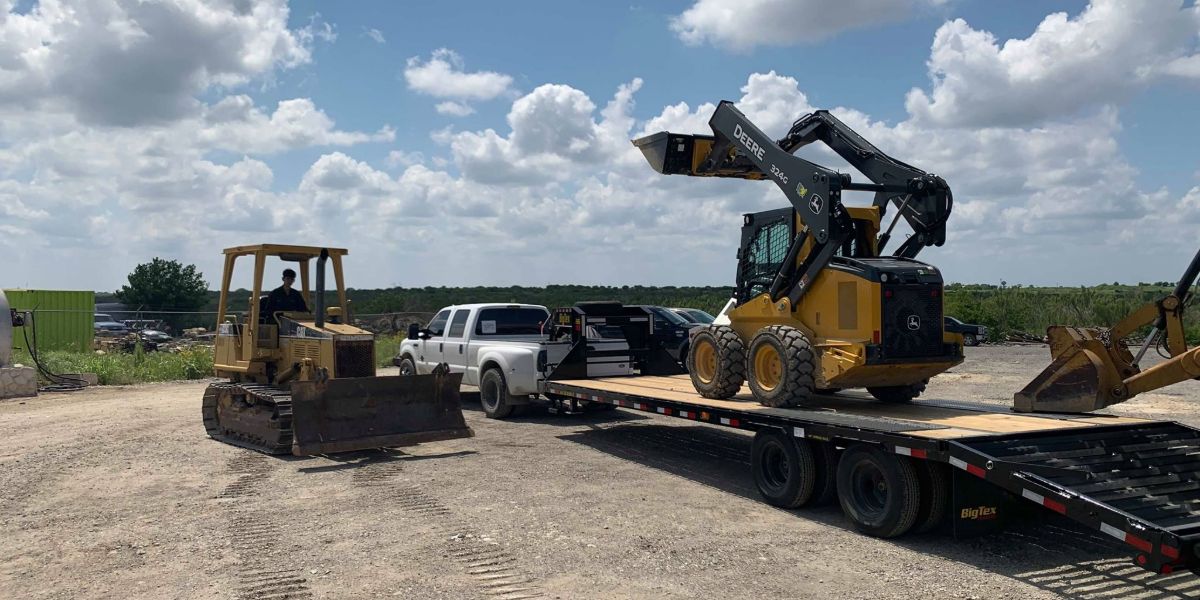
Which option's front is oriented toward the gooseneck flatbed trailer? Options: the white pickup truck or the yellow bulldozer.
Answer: the yellow bulldozer

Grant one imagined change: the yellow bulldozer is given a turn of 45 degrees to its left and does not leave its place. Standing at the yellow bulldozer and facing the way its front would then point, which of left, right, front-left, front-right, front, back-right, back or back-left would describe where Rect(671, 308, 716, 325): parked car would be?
front-left

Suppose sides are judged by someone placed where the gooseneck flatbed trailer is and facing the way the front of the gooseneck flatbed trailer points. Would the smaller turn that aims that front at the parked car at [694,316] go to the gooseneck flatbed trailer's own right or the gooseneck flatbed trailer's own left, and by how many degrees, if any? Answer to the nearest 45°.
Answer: approximately 45° to the gooseneck flatbed trailer's own right

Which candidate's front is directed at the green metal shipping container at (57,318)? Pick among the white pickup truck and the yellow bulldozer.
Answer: the white pickup truck

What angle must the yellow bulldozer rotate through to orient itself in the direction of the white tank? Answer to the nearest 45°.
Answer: approximately 180°

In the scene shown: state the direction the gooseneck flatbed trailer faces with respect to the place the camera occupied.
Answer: facing away from the viewer and to the left of the viewer

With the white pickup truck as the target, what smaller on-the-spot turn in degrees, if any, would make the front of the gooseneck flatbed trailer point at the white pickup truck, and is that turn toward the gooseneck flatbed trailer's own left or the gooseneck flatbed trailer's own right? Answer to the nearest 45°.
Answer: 0° — it already faces it

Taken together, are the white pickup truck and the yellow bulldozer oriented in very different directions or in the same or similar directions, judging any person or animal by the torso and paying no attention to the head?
very different directions

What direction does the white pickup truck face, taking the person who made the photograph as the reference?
facing away from the viewer and to the left of the viewer
